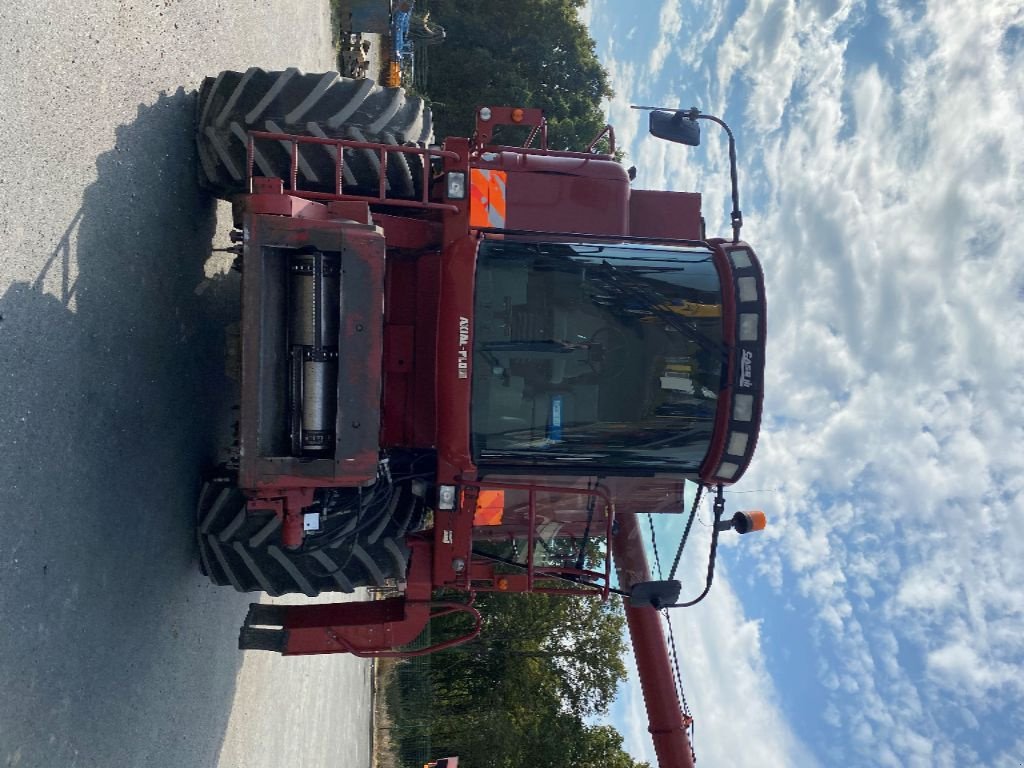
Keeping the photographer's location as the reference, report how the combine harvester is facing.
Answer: facing the viewer

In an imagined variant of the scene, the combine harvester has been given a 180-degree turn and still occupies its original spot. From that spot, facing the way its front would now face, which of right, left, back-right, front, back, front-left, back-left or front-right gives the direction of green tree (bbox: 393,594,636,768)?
front

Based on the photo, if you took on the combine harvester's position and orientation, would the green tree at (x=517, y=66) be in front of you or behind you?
behind
